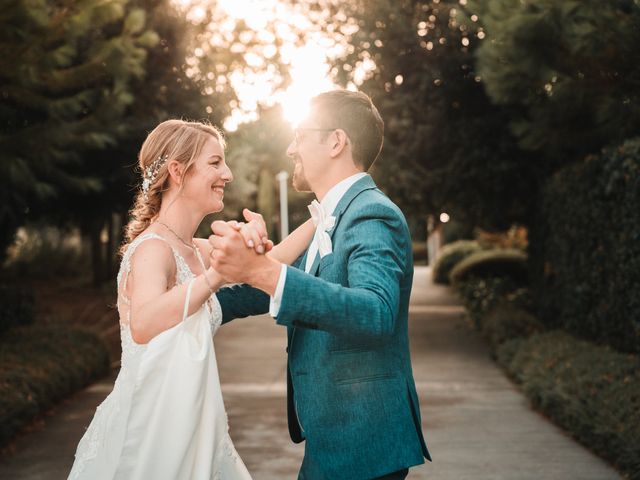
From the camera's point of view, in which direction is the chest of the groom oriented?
to the viewer's left

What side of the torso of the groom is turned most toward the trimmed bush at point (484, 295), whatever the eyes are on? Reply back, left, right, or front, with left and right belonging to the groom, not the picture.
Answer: right

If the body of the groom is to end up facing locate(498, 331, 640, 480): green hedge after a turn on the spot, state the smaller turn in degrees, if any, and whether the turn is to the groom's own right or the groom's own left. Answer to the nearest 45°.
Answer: approximately 135° to the groom's own right

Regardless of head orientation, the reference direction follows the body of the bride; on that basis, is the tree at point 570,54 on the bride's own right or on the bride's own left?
on the bride's own left

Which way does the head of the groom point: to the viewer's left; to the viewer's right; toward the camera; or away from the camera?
to the viewer's left

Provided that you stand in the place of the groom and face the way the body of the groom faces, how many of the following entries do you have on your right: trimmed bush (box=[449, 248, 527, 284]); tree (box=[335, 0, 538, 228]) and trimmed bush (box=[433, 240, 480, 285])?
3

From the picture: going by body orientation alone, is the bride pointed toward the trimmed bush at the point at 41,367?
no

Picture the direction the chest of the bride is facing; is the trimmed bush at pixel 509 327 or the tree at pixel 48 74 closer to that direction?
the trimmed bush

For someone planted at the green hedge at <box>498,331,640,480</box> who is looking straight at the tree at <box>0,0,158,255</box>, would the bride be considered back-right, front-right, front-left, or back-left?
front-left

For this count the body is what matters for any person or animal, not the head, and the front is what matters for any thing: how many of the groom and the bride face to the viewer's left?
1

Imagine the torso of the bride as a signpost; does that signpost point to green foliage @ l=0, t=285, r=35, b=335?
no

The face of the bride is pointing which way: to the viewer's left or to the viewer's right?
to the viewer's right

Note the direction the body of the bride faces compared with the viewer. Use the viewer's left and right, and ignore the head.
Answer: facing to the right of the viewer

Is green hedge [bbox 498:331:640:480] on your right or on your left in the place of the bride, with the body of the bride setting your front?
on your left

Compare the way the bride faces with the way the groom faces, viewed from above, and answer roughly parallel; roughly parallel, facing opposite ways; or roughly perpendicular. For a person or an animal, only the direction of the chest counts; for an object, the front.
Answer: roughly parallel, facing opposite ways

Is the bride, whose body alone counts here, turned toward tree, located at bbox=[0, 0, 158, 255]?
no

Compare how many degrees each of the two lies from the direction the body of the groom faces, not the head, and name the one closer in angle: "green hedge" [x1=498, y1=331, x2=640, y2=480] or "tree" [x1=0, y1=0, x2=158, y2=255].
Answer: the tree

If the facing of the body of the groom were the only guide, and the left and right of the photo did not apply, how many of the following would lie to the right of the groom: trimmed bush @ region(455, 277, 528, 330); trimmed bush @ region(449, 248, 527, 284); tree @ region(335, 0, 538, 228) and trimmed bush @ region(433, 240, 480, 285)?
4

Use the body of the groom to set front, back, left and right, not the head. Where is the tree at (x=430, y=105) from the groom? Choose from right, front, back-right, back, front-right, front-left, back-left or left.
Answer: right
